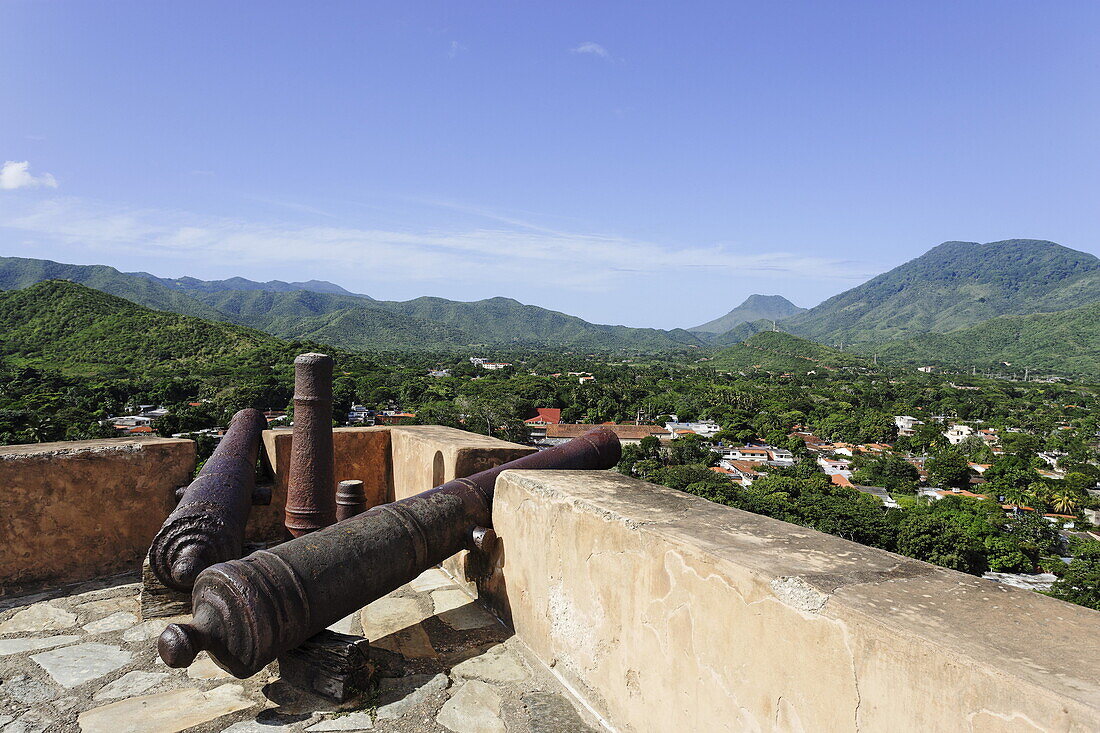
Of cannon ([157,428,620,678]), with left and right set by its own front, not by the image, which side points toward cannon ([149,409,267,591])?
left

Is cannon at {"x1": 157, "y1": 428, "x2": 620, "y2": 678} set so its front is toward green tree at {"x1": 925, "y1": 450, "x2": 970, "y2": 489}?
yes

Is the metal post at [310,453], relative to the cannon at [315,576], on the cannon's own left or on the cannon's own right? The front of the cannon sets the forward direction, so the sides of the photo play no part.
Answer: on the cannon's own left

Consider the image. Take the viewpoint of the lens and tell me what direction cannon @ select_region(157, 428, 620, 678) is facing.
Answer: facing away from the viewer and to the right of the viewer

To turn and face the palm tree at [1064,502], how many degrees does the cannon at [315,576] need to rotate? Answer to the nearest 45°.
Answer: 0° — it already faces it

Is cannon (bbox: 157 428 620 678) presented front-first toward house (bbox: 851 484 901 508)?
yes

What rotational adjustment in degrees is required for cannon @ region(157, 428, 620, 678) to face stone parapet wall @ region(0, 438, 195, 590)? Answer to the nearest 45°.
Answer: approximately 90° to its left

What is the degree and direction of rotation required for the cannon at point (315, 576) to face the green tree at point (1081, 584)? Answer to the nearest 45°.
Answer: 0° — it already faces it

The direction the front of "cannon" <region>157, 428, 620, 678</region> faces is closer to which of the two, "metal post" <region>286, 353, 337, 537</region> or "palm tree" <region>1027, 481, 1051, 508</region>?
the palm tree
